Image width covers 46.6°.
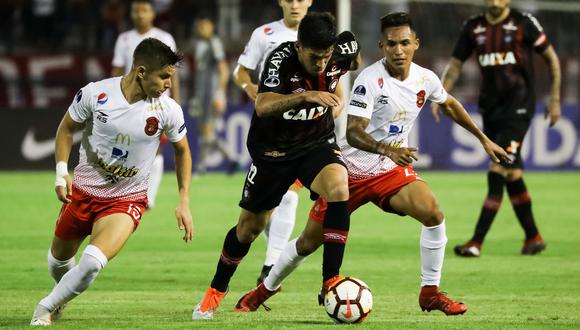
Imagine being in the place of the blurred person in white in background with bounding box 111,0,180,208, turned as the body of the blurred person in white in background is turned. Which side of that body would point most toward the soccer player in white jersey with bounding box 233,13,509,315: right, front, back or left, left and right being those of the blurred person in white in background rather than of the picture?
front

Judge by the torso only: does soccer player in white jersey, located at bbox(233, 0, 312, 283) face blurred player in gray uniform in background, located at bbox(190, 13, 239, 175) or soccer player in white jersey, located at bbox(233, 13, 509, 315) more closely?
the soccer player in white jersey

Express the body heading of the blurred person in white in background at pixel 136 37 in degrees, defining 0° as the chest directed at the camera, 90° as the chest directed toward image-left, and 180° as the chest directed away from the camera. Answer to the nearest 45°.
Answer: approximately 0°

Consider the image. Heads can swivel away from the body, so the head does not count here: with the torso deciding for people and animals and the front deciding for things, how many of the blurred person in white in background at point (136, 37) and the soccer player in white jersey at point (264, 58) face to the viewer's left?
0

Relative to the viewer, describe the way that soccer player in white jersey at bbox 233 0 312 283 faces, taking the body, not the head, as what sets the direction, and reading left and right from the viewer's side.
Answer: facing the viewer and to the right of the viewer
